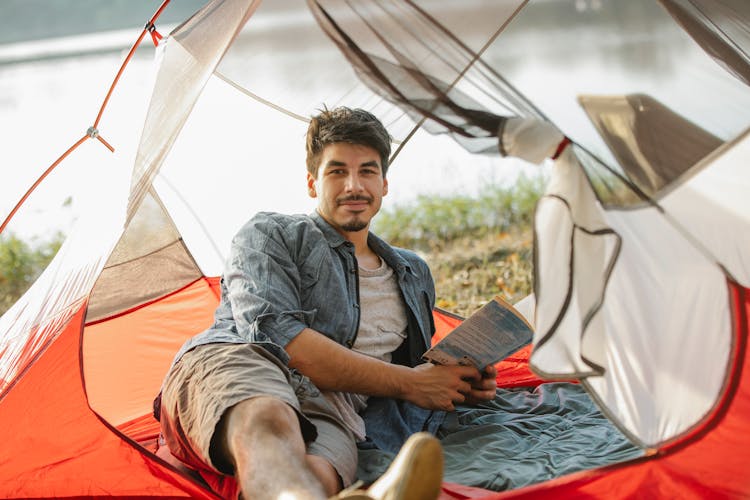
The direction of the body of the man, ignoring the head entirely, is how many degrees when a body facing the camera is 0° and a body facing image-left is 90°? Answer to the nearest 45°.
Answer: approximately 315°

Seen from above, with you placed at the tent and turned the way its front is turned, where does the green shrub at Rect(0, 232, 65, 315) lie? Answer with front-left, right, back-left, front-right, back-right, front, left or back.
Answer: back-right

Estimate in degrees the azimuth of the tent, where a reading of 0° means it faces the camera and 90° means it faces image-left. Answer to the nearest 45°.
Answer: approximately 0°
